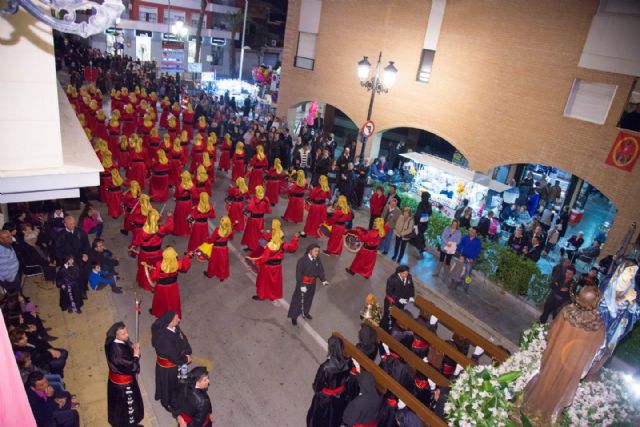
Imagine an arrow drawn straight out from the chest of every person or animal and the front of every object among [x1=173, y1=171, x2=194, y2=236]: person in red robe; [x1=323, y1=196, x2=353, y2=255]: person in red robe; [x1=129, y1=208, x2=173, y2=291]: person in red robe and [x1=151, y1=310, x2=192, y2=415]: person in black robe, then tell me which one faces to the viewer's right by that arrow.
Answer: the person in black robe

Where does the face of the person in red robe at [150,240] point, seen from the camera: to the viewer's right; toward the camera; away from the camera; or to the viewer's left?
away from the camera

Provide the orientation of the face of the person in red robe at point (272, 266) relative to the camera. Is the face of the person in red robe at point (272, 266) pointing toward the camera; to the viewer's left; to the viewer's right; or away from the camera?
away from the camera

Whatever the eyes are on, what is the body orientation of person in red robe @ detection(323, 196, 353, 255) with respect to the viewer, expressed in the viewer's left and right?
facing away from the viewer and to the left of the viewer

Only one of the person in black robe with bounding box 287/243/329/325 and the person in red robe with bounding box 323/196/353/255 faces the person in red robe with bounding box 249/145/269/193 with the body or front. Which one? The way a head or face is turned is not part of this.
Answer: the person in red robe with bounding box 323/196/353/255

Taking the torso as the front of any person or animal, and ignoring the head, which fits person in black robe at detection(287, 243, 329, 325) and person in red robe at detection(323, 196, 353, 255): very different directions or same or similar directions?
very different directions

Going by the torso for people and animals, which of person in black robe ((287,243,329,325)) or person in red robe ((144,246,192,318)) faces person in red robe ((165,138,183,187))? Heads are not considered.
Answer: person in red robe ((144,246,192,318))

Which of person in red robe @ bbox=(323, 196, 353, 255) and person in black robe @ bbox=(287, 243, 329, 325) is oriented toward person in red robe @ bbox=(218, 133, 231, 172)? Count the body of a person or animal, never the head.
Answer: person in red robe @ bbox=(323, 196, 353, 255)

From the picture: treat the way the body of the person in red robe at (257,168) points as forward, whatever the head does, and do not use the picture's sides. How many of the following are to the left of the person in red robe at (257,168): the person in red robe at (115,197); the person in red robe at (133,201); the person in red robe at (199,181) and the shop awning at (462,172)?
3

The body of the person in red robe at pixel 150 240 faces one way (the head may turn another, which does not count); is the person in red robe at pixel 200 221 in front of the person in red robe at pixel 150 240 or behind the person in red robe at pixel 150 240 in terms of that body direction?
in front

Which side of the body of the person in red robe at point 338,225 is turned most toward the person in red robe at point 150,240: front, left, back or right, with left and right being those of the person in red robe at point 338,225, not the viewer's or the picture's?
left

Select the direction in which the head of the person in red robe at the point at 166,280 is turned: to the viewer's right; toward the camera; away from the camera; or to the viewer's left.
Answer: away from the camera

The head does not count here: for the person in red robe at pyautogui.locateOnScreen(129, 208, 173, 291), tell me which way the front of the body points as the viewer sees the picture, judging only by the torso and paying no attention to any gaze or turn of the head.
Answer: away from the camera

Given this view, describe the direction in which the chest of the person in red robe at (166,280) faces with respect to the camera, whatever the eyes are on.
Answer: away from the camera

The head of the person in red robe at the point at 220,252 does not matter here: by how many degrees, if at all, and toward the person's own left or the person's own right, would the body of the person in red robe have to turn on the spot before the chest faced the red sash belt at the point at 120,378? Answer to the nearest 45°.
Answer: approximately 135° to the person's own left
